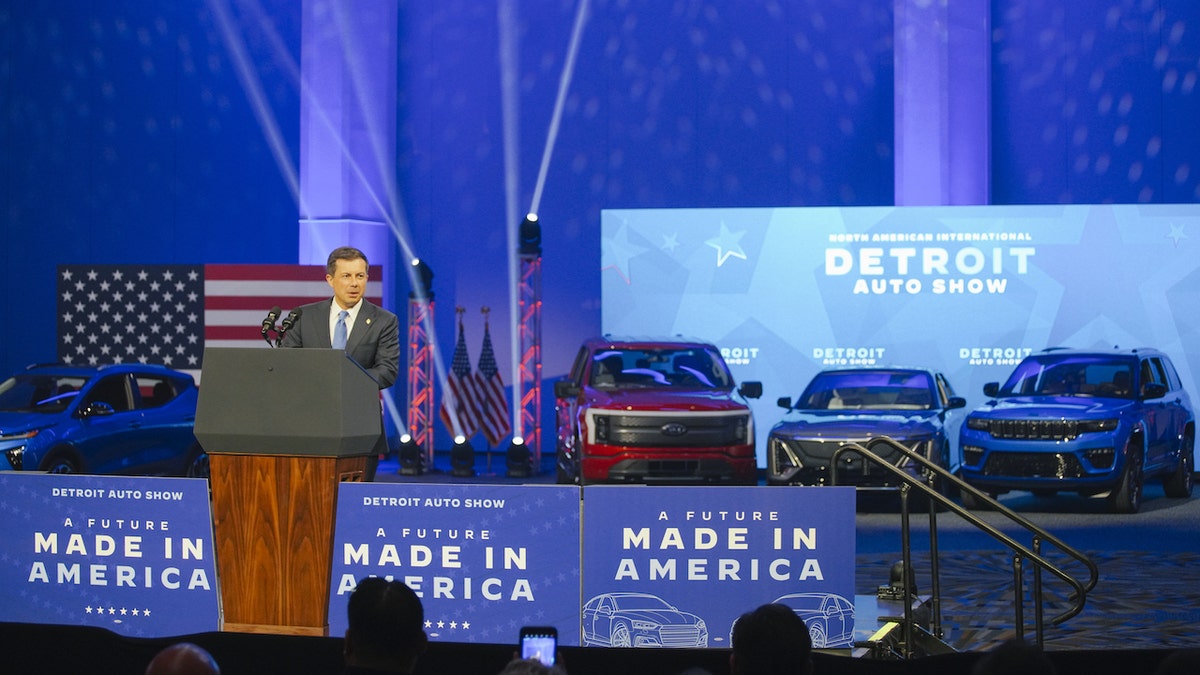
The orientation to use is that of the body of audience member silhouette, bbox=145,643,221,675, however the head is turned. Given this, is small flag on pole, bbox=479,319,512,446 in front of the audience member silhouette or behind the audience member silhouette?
in front

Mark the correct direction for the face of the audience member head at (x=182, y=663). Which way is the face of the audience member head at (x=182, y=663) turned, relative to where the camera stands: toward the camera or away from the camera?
away from the camera

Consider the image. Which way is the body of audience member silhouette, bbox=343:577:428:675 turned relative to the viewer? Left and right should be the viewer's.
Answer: facing away from the viewer

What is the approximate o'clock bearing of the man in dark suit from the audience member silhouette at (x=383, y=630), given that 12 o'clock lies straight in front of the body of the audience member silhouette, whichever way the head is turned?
The man in dark suit is roughly at 12 o'clock from the audience member silhouette.

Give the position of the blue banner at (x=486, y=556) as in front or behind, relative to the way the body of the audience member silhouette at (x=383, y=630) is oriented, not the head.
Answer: in front

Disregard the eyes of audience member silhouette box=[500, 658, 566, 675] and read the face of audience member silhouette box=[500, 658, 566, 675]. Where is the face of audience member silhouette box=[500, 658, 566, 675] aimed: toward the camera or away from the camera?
away from the camera

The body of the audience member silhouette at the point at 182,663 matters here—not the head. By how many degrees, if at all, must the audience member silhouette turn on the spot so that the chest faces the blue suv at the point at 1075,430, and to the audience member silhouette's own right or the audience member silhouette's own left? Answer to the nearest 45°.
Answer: approximately 45° to the audience member silhouette's own right

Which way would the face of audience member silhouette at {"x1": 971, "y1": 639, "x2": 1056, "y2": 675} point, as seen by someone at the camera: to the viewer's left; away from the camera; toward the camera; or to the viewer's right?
away from the camera

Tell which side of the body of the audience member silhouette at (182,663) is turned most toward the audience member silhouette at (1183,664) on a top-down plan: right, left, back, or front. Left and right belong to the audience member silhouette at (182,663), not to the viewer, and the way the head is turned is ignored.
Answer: right

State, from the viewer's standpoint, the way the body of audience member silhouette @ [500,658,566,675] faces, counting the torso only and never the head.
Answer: away from the camera

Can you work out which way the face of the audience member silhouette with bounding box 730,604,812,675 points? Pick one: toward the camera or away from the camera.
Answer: away from the camera

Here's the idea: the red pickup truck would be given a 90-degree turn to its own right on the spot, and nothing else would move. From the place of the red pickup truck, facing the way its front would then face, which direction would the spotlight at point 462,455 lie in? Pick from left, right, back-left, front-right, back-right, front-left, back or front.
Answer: front-right

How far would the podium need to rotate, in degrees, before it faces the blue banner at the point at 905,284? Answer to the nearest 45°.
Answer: approximately 180°

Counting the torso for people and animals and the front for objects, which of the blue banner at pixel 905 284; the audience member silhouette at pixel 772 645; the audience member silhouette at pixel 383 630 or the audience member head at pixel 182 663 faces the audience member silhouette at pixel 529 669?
the blue banner
